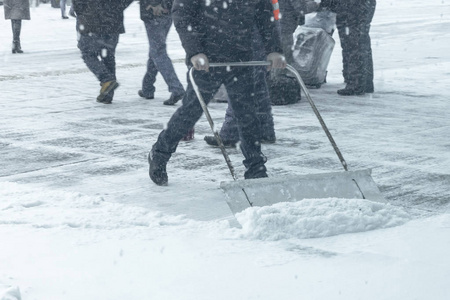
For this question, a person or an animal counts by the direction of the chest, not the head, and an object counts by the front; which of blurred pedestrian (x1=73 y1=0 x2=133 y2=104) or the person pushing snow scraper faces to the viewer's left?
the blurred pedestrian

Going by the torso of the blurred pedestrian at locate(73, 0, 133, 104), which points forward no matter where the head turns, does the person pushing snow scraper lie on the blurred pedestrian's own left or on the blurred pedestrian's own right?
on the blurred pedestrian's own left

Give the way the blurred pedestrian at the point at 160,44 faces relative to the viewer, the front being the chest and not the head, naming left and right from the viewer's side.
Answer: facing to the left of the viewer

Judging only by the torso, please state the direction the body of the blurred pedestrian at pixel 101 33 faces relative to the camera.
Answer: to the viewer's left

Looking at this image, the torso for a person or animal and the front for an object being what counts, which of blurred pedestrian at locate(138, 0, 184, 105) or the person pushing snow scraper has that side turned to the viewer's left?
the blurred pedestrian

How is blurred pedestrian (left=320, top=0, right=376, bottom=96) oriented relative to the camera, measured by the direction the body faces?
to the viewer's left

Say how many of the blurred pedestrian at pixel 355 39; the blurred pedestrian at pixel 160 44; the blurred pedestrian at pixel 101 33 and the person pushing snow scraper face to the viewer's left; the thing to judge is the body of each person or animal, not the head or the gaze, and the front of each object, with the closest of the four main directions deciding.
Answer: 3

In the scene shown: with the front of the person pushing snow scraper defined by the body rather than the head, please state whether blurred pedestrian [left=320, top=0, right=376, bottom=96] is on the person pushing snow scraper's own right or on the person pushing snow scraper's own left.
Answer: on the person pushing snow scraper's own left
